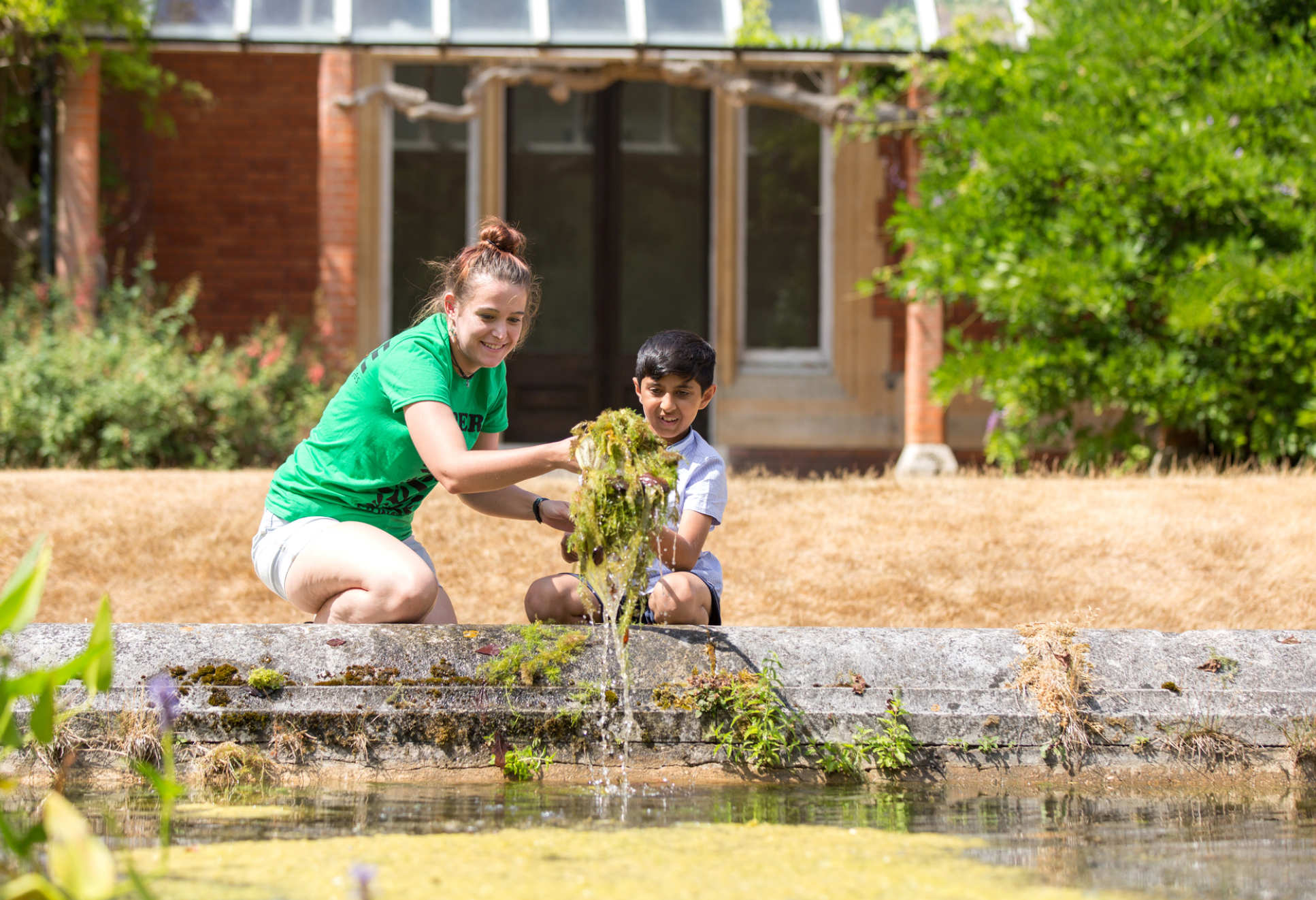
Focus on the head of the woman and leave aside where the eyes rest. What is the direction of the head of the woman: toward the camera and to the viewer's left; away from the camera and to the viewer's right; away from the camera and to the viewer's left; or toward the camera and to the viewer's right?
toward the camera and to the viewer's right

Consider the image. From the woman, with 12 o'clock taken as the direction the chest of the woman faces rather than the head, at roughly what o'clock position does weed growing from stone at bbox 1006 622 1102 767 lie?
The weed growing from stone is roughly at 11 o'clock from the woman.

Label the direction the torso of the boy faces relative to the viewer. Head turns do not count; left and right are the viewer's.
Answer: facing the viewer and to the left of the viewer

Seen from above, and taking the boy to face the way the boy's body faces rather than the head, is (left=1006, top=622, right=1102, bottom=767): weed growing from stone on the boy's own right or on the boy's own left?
on the boy's own left

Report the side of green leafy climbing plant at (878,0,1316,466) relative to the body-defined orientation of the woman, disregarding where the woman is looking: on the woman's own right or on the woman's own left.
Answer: on the woman's own left

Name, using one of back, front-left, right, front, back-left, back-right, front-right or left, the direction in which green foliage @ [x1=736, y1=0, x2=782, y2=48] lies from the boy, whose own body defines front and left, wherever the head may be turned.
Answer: back-right

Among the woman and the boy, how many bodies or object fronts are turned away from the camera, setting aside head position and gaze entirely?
0

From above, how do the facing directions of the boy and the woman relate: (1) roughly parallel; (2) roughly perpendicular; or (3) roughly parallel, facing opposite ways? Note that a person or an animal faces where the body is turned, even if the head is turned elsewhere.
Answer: roughly perpendicular

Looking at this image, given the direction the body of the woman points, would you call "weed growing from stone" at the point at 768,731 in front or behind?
in front
